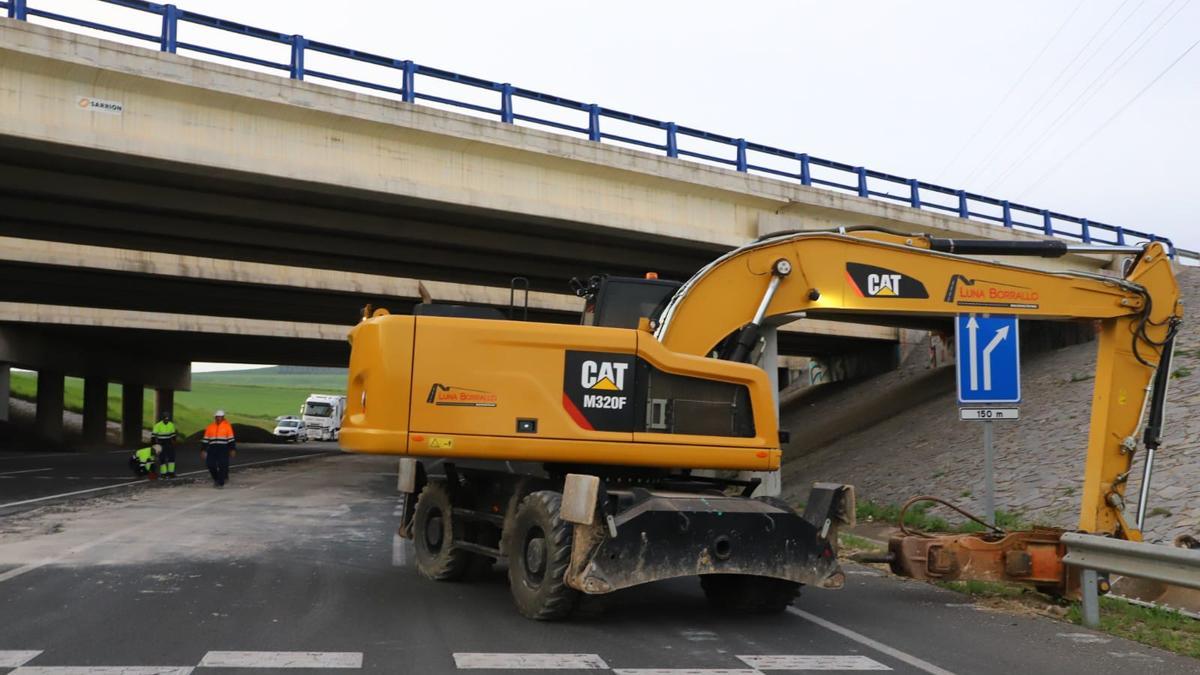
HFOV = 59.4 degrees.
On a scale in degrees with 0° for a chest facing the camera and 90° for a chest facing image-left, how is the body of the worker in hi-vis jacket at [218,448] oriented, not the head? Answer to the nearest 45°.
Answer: approximately 0°

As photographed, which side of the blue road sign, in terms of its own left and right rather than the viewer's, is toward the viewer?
front

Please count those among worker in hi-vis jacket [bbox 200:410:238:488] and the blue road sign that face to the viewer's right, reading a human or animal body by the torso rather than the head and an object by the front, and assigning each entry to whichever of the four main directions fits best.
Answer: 0

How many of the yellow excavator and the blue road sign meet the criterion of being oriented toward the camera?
1

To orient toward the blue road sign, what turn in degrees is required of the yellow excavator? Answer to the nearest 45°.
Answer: approximately 45° to its left

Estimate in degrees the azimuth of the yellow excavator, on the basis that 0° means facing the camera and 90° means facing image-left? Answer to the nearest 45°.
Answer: approximately 270°

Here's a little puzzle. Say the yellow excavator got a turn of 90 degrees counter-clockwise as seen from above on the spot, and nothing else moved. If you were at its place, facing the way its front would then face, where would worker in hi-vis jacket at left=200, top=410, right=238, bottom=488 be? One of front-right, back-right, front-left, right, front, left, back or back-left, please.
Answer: front-left

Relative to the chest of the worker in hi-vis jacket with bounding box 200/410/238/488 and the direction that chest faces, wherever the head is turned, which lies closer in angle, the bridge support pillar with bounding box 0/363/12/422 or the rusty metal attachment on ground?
the rusty metal attachment on ground

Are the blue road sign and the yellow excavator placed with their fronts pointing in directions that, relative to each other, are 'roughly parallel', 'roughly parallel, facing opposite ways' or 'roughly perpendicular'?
roughly perpendicular

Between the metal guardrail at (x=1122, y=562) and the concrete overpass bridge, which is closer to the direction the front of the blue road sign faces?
the metal guardrail

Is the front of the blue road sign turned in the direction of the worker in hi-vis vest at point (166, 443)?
no

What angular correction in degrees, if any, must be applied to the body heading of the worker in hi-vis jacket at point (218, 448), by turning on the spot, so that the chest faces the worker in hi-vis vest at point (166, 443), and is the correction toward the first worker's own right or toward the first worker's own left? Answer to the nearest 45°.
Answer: approximately 135° to the first worker's own right

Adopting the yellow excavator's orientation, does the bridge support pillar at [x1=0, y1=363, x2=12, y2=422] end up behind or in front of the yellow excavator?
behind

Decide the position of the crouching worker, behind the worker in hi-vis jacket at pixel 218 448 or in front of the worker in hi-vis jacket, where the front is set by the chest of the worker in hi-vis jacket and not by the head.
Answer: behind
